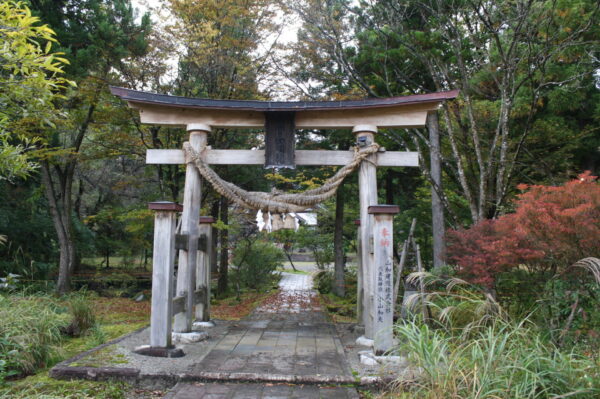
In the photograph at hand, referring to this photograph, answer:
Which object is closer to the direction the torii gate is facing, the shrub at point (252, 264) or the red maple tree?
the red maple tree

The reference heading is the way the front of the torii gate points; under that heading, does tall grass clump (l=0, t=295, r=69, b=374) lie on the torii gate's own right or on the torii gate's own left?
on the torii gate's own right

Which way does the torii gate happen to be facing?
toward the camera

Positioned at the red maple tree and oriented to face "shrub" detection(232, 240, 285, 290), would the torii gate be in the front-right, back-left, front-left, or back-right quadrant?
front-left

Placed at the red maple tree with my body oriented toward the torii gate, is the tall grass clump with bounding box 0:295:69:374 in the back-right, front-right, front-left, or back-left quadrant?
front-left

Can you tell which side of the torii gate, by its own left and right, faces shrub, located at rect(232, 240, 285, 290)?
back

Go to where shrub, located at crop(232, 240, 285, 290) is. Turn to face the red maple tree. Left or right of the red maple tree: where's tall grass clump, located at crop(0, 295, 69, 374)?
right

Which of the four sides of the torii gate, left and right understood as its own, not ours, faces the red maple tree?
left
